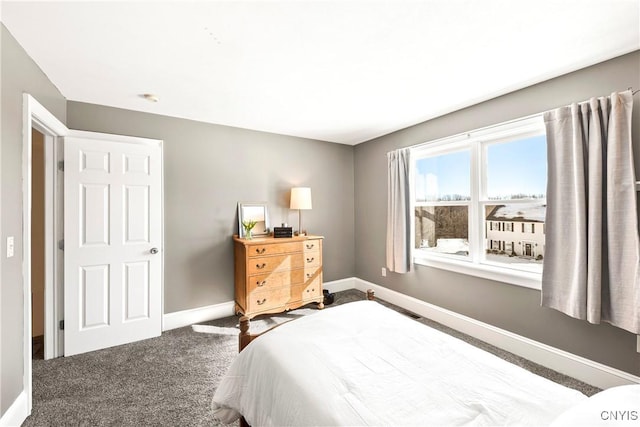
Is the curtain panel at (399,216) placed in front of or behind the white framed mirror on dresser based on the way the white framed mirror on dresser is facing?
in front

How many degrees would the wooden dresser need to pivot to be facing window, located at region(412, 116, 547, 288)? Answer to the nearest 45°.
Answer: approximately 45° to its left

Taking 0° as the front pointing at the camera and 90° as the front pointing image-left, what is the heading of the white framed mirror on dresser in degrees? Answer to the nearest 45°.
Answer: approximately 315°

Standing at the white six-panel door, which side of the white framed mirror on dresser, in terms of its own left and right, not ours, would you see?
right

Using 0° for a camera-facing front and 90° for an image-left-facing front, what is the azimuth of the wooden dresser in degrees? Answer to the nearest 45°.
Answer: approximately 315°

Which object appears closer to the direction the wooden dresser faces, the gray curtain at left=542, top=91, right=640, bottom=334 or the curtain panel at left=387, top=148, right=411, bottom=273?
the gray curtain

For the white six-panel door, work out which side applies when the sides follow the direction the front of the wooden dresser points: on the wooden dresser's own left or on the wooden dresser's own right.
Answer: on the wooden dresser's own right
